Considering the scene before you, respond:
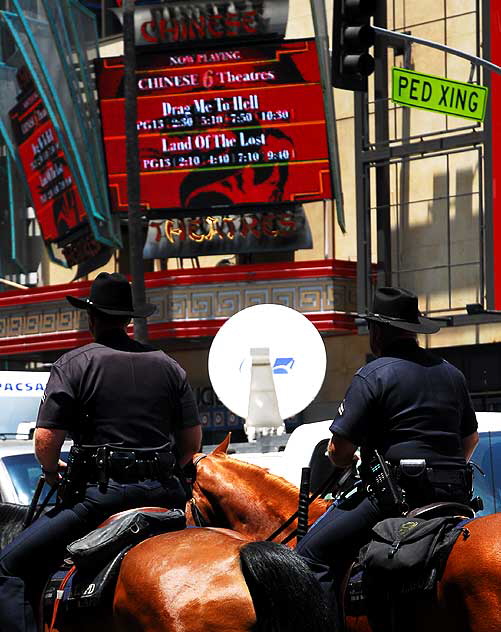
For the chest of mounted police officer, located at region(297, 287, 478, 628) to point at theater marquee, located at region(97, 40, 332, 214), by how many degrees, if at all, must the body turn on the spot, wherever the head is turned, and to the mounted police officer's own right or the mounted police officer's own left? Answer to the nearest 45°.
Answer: approximately 45° to the mounted police officer's own right

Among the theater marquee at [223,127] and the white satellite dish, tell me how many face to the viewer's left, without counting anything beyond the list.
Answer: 0

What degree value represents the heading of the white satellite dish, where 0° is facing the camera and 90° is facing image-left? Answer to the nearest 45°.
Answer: approximately 0°

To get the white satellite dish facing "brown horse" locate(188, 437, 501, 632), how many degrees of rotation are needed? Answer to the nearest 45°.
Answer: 0° — it already faces it

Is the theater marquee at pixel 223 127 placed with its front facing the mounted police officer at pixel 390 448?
yes

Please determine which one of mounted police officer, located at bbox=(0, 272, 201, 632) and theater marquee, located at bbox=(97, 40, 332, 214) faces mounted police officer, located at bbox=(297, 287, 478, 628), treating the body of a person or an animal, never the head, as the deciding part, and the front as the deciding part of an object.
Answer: the theater marquee

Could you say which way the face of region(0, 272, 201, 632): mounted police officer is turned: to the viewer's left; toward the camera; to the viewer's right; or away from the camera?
away from the camera

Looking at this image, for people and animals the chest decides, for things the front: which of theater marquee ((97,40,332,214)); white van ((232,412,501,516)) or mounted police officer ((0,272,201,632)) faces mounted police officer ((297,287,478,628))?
the theater marquee

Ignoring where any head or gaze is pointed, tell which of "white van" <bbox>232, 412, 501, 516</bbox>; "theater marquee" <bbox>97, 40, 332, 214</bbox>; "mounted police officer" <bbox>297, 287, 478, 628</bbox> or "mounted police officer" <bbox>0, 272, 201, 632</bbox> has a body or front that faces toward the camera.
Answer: the theater marquee

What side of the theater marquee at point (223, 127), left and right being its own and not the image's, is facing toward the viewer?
front
